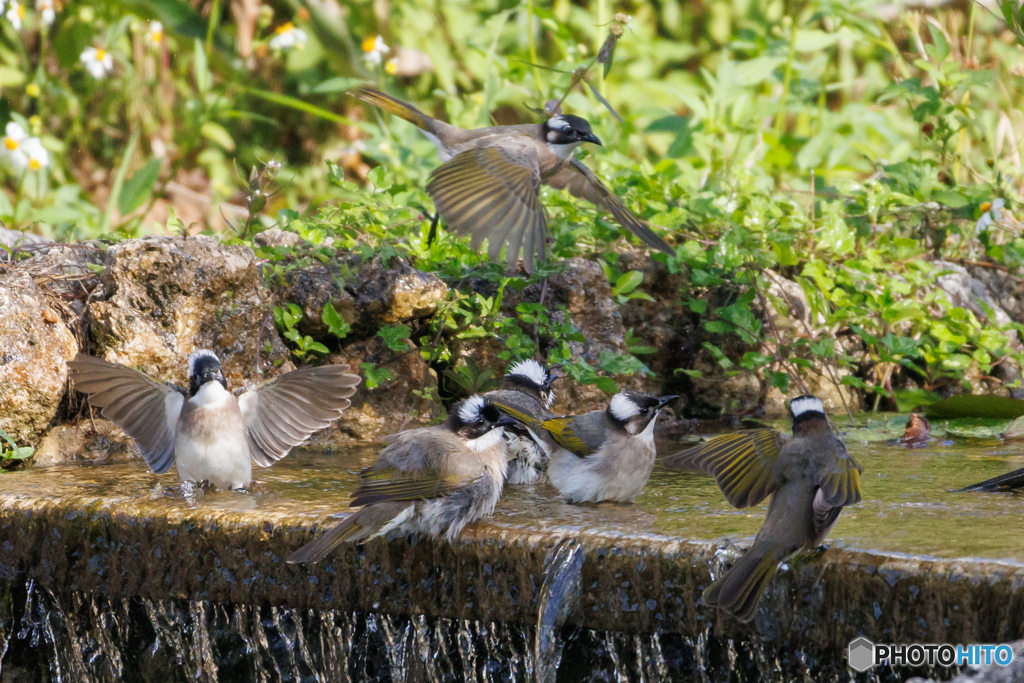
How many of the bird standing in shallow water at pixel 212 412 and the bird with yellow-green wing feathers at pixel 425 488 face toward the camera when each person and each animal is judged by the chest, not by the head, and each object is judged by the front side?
1

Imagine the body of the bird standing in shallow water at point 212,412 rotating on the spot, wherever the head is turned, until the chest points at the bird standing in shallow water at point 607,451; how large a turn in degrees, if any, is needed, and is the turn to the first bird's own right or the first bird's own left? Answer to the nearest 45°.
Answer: approximately 45° to the first bird's own left

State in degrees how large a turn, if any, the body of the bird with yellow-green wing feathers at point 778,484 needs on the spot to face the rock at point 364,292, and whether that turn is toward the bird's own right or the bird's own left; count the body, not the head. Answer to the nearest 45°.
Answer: approximately 90° to the bird's own left

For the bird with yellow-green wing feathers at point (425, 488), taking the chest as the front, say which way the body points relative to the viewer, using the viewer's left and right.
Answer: facing to the right of the viewer

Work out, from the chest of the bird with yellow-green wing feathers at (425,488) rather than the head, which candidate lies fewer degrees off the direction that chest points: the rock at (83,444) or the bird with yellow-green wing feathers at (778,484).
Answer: the bird with yellow-green wing feathers

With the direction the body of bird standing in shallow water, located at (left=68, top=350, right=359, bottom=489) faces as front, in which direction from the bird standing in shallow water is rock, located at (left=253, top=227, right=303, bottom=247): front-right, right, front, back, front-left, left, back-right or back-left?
back

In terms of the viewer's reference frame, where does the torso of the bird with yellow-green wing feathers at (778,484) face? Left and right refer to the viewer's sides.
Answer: facing away from the viewer and to the right of the viewer

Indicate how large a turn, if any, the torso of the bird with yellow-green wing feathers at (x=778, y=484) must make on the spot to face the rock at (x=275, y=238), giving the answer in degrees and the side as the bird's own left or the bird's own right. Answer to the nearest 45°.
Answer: approximately 90° to the bird's own left

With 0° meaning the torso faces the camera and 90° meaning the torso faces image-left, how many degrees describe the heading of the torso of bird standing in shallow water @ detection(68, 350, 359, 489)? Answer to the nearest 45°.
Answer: approximately 0°

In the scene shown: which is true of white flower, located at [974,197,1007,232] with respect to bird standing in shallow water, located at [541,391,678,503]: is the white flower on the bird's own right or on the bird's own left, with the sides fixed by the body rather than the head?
on the bird's own left

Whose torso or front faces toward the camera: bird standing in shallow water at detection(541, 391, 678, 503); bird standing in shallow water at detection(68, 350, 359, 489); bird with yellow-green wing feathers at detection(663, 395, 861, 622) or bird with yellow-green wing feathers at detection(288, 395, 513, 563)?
bird standing in shallow water at detection(68, 350, 359, 489)

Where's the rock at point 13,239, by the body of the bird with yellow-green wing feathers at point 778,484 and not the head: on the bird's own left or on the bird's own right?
on the bird's own left

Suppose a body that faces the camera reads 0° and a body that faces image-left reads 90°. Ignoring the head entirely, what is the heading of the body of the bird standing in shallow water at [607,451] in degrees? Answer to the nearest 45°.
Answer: approximately 270°

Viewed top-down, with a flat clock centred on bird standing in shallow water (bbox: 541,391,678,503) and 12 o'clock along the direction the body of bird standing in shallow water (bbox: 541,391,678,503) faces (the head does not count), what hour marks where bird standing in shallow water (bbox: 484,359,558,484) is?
bird standing in shallow water (bbox: 484,359,558,484) is roughly at 8 o'clock from bird standing in shallow water (bbox: 541,391,678,503).

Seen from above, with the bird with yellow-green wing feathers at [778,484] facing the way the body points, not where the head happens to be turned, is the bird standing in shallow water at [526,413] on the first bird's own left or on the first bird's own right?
on the first bird's own left

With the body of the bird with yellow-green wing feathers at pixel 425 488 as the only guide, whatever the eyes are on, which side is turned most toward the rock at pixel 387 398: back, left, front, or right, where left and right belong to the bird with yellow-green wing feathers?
left
